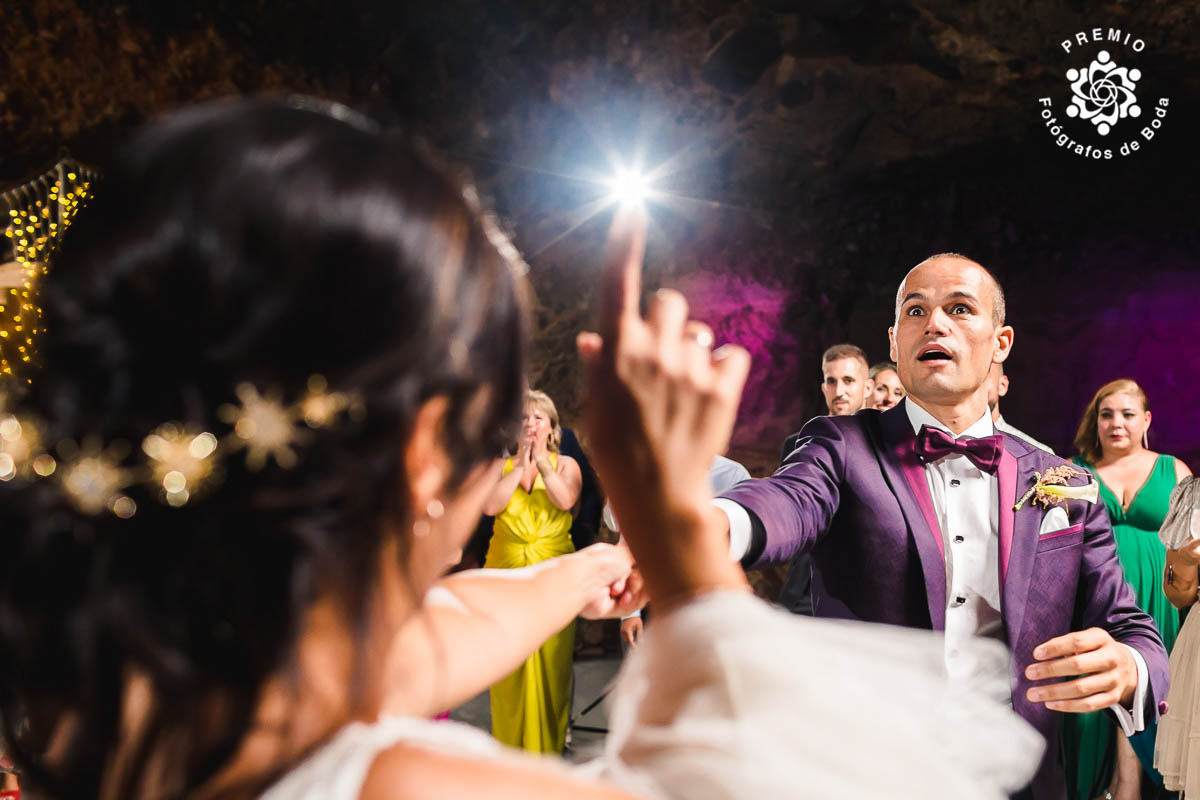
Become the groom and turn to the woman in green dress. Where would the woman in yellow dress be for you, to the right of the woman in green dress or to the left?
left

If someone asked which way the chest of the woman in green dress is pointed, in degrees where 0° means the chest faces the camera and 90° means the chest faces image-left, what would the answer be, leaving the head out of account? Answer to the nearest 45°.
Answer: approximately 0°

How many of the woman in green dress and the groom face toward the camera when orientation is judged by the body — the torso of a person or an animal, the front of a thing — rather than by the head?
2

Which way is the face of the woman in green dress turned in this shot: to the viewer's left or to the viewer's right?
to the viewer's left

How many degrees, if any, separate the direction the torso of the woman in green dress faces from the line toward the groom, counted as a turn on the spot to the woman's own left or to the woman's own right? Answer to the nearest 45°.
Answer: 0° — they already face them
